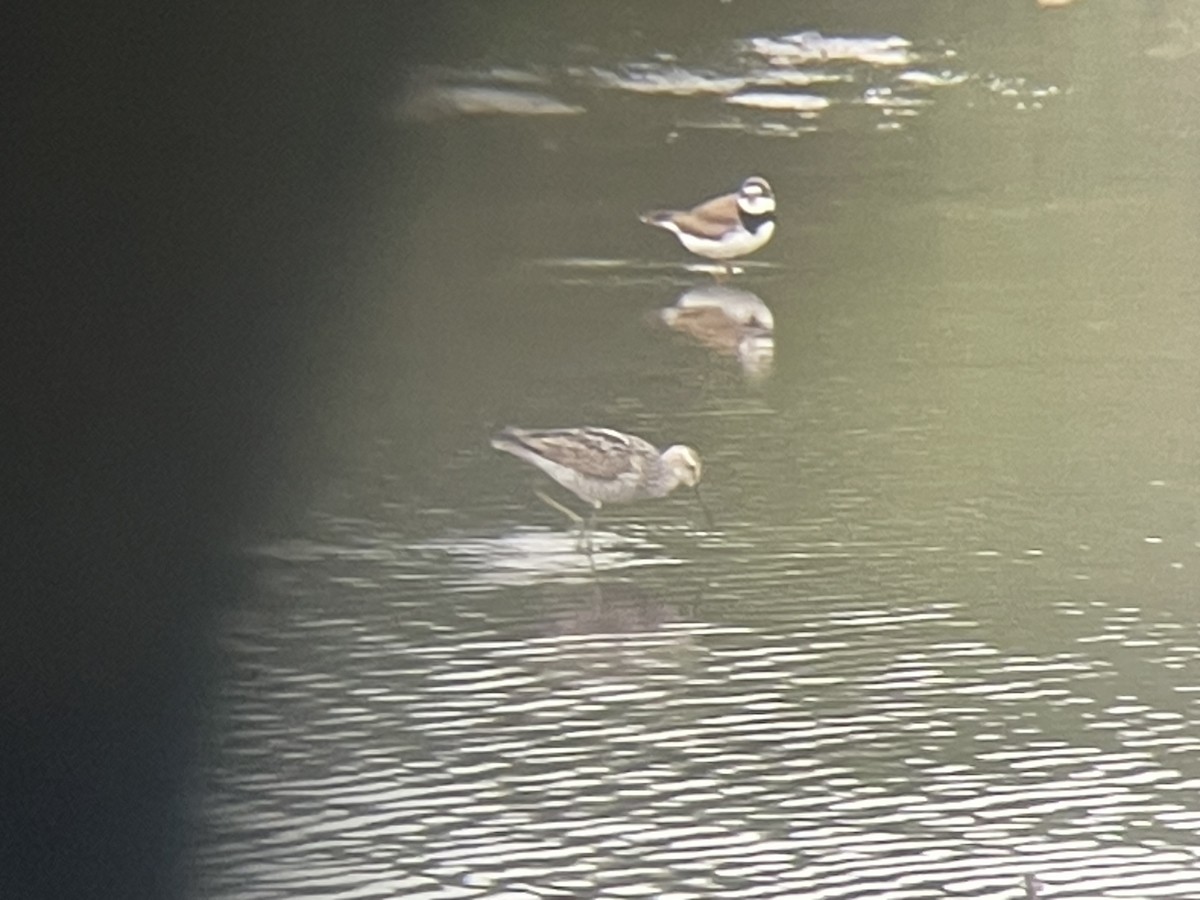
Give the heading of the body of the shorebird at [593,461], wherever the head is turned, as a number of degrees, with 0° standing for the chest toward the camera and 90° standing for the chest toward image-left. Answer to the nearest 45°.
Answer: approximately 270°

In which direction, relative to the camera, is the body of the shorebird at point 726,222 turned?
to the viewer's right

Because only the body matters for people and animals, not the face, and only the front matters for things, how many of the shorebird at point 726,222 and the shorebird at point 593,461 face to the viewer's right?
2
